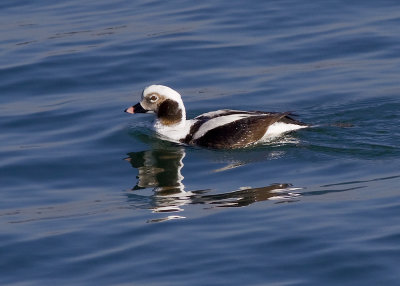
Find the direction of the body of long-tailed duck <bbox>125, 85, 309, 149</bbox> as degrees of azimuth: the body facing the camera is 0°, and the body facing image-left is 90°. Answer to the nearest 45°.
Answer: approximately 90°
